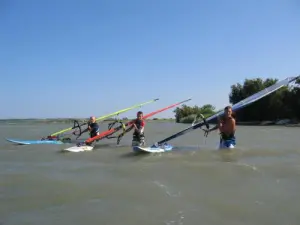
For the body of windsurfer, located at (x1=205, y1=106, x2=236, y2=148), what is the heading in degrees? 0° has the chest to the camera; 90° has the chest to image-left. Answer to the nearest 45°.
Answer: approximately 45°

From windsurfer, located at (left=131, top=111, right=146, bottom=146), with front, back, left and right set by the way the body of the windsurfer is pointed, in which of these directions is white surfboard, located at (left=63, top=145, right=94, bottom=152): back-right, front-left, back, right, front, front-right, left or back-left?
front-right

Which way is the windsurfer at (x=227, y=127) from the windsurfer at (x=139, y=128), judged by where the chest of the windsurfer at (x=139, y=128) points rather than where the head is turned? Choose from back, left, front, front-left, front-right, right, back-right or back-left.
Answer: left

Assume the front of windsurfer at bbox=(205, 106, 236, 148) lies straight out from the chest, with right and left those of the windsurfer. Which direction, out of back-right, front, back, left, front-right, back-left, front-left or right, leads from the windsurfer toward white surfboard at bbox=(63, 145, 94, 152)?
front-right

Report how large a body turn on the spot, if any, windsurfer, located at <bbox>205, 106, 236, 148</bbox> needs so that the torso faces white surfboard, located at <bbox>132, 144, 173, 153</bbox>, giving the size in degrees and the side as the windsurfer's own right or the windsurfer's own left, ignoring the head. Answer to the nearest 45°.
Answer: approximately 45° to the windsurfer's own right

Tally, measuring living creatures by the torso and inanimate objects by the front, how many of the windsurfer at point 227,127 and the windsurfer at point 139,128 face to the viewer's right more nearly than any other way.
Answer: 0

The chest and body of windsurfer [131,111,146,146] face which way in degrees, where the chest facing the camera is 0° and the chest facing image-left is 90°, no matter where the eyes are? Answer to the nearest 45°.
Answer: approximately 45°

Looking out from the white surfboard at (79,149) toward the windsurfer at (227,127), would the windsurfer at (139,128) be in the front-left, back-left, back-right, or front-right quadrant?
front-left
